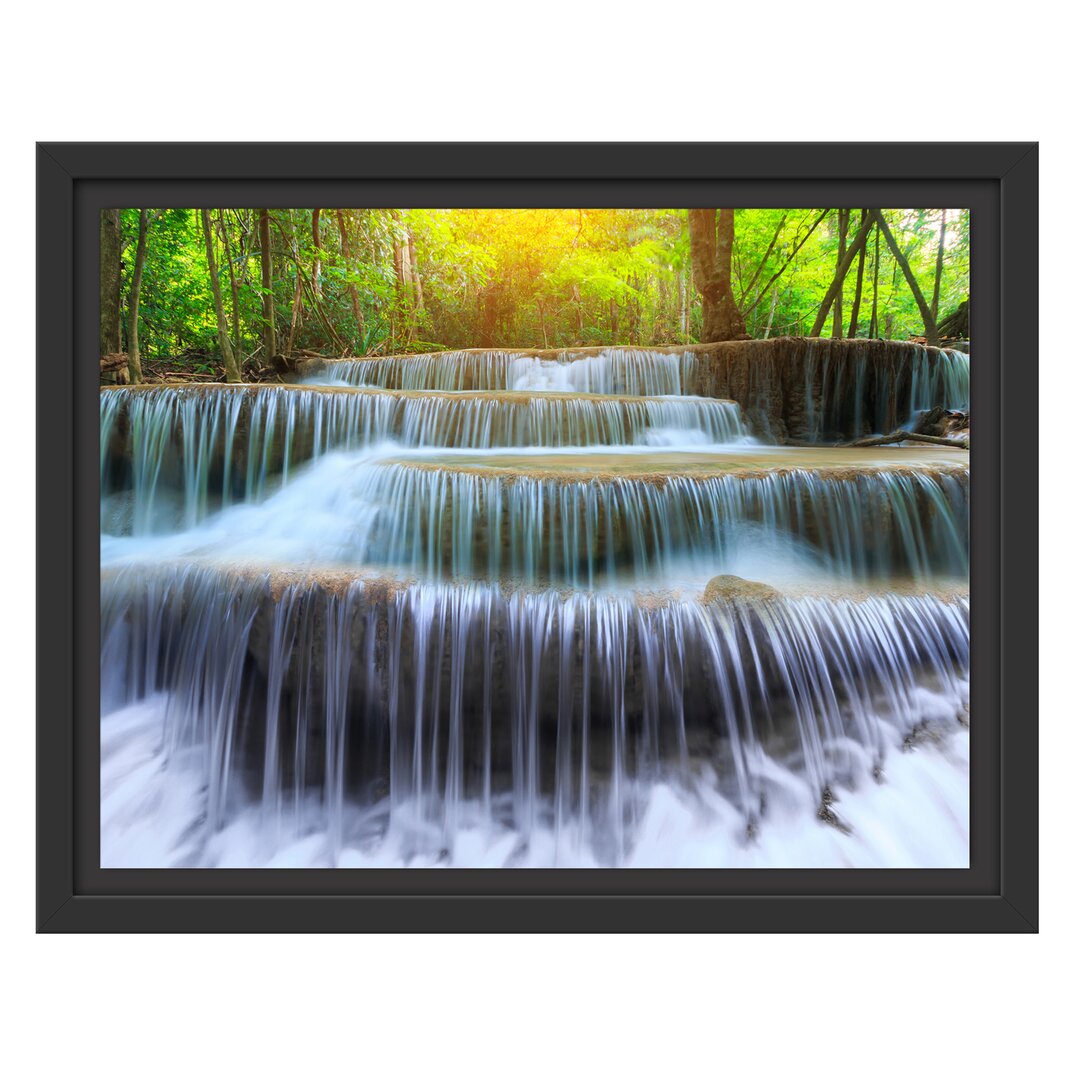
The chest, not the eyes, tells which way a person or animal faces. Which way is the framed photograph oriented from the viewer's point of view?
toward the camera
